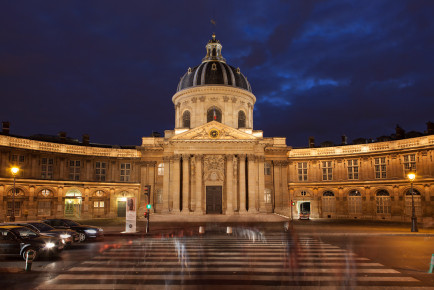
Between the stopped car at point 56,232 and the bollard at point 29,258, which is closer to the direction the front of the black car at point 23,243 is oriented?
the bollard

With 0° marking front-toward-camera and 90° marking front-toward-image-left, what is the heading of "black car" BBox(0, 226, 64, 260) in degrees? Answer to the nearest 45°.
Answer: approximately 315°

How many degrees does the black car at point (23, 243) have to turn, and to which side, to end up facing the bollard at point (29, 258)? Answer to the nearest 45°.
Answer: approximately 45° to its right
